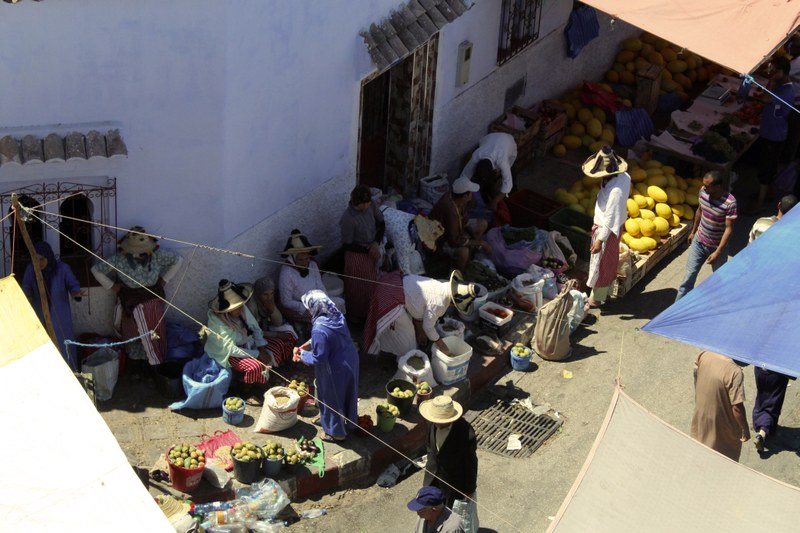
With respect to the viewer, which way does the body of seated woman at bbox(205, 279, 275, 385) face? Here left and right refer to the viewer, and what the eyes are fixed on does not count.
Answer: facing the viewer and to the right of the viewer

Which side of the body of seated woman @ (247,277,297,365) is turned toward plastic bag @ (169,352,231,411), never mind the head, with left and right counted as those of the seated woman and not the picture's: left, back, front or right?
right

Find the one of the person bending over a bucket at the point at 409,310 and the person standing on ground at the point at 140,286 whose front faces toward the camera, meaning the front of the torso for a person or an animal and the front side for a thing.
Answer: the person standing on ground

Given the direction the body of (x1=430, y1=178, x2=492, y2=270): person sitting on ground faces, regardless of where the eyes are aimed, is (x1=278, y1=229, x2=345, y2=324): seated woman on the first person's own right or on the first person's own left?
on the first person's own right

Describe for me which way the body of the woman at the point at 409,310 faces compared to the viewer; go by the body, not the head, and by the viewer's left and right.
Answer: facing to the right of the viewer

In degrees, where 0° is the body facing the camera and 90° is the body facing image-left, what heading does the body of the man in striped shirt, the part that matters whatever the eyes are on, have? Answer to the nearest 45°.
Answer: approximately 45°

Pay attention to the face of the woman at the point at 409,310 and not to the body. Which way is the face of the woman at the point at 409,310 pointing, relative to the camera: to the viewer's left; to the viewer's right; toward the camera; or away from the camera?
to the viewer's right

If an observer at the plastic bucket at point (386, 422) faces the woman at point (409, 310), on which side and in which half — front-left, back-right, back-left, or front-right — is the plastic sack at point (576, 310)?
front-right

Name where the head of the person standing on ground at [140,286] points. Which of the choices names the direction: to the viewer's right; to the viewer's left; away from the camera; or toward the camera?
toward the camera

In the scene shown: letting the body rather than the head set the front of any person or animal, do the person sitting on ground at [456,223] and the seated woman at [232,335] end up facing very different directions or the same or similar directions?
same or similar directions

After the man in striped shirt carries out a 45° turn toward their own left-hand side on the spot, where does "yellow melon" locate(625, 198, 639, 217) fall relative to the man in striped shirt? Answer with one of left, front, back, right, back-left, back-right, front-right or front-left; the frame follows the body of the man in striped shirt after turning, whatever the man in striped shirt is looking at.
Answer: back-right

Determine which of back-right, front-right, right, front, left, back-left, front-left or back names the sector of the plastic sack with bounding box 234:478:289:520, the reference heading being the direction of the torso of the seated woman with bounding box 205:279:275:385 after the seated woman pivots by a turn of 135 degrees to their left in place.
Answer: back

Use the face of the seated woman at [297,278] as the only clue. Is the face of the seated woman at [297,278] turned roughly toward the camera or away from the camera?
toward the camera

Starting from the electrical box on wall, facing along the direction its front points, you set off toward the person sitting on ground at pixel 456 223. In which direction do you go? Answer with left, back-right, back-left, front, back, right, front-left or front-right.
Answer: front-right

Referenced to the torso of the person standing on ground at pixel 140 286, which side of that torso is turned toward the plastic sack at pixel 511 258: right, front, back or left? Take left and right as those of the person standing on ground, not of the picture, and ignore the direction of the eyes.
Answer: left

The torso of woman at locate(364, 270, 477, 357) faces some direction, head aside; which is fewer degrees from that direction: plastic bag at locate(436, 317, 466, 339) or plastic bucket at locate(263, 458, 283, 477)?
the plastic bag

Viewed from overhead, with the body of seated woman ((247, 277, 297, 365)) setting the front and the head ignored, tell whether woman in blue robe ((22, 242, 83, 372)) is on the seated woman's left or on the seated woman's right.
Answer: on the seated woman's right

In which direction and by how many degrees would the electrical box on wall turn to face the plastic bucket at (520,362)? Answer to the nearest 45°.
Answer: approximately 45° to its right

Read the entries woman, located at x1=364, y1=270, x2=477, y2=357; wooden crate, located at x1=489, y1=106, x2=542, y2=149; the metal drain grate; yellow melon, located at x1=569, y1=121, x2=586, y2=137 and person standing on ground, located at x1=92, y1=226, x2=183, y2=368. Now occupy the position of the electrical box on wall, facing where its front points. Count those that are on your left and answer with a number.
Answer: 2

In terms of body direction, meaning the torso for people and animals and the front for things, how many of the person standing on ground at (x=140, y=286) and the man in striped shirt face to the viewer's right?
0

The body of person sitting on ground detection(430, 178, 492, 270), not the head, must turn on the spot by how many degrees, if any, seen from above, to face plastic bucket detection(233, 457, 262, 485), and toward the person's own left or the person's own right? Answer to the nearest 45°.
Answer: approximately 90° to the person's own right

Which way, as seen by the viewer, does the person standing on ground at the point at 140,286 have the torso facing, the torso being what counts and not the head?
toward the camera
